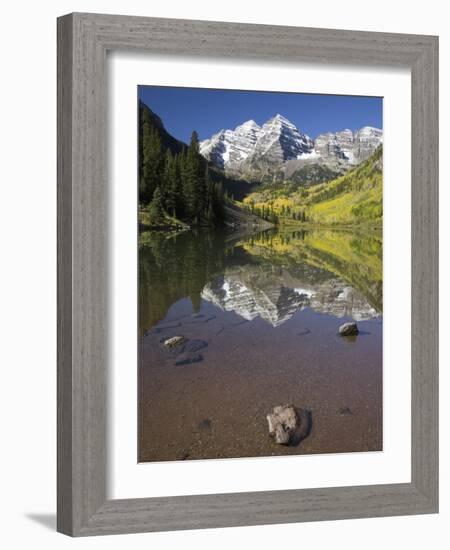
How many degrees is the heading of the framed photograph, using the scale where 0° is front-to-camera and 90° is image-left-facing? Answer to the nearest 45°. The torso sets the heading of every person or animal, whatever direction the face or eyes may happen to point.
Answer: approximately 315°
